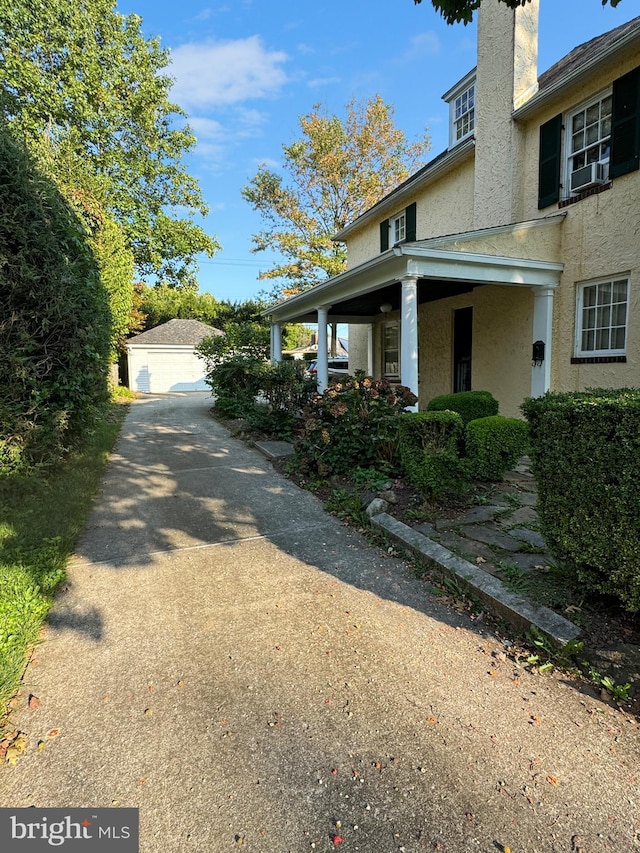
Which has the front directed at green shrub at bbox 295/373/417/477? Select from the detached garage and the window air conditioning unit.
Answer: the detached garage

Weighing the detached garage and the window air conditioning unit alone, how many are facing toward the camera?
1

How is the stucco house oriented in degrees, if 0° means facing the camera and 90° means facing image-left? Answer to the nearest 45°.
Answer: approximately 45°

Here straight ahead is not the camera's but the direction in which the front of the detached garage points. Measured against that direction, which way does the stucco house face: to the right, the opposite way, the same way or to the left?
to the right

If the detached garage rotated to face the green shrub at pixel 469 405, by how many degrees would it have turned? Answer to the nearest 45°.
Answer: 0° — it already faces it
